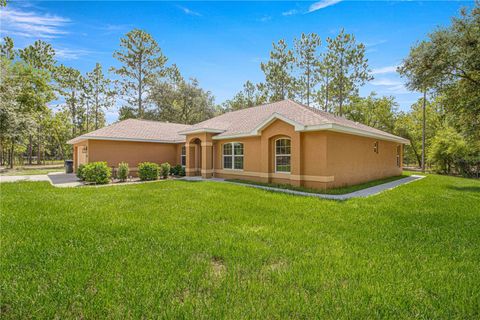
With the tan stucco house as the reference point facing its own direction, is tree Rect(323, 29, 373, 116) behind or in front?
behind

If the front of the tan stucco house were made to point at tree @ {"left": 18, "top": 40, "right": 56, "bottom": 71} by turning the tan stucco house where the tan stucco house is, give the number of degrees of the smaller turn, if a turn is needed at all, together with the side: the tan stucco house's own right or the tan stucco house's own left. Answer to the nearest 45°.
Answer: approximately 90° to the tan stucco house's own right

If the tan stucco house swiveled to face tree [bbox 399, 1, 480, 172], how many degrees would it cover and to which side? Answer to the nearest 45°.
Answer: approximately 135° to its left

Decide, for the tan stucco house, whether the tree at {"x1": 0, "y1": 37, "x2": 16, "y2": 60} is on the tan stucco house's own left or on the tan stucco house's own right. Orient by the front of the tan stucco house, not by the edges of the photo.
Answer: on the tan stucco house's own right

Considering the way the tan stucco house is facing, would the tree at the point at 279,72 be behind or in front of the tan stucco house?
behind

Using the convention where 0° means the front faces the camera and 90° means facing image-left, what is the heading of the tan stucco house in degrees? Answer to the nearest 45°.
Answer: approximately 45°

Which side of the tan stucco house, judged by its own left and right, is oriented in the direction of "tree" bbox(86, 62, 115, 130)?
right
